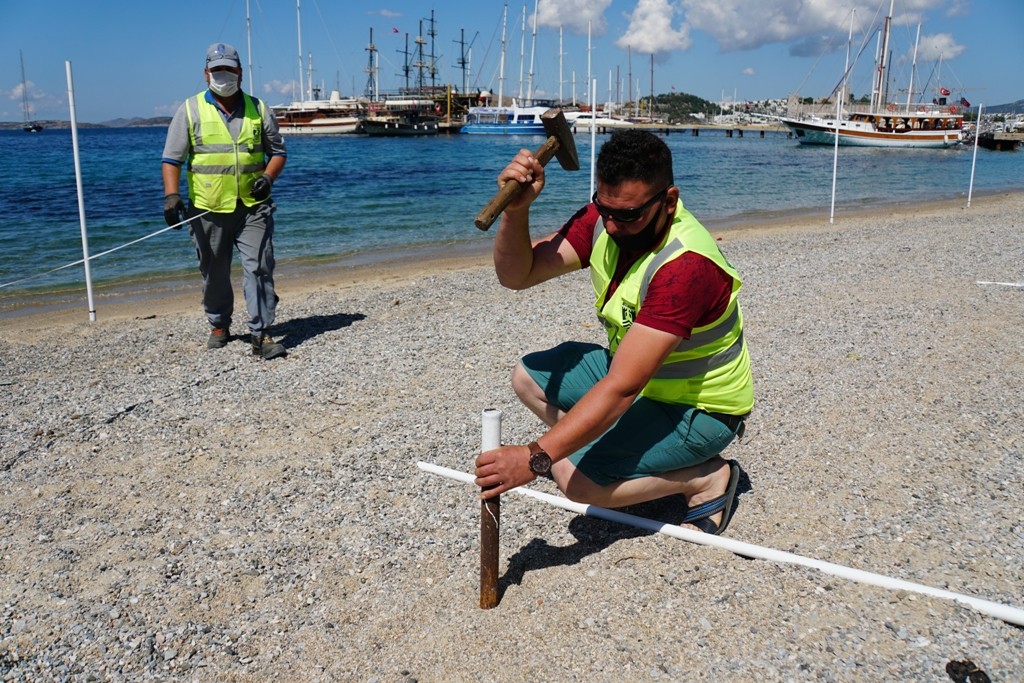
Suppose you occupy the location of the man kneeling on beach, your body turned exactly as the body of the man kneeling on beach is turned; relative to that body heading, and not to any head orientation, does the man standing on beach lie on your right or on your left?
on your right

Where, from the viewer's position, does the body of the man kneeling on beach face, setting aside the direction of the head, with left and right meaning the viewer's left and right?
facing the viewer and to the left of the viewer

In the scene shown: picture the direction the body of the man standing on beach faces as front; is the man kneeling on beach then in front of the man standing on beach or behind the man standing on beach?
in front

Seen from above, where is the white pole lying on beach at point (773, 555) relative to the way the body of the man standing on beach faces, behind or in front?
in front

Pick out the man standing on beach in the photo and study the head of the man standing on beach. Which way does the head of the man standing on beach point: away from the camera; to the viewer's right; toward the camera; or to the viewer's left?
toward the camera

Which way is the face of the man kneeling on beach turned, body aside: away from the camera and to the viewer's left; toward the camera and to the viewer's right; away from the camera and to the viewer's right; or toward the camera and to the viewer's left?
toward the camera and to the viewer's left

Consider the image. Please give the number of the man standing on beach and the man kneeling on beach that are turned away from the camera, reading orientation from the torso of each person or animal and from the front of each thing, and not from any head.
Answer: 0

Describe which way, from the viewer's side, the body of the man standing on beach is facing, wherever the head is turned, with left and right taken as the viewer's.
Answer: facing the viewer

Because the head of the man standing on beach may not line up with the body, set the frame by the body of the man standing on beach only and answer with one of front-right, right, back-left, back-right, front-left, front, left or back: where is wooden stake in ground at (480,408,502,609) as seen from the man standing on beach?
front
